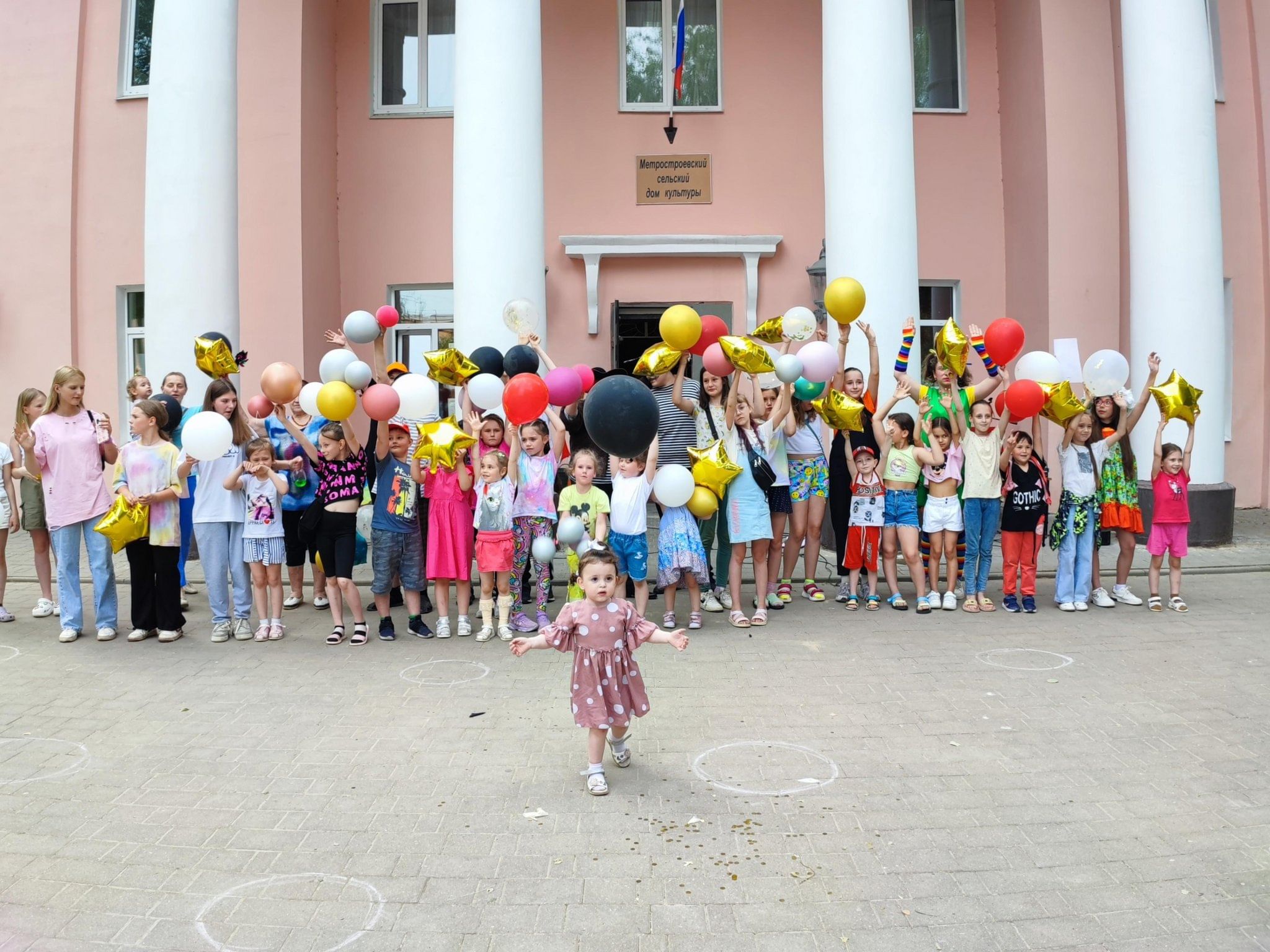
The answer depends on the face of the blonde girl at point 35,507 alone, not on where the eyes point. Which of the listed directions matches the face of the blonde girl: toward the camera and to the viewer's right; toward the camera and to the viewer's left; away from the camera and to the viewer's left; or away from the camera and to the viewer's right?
toward the camera and to the viewer's right

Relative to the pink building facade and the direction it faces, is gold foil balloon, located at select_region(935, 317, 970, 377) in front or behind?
in front

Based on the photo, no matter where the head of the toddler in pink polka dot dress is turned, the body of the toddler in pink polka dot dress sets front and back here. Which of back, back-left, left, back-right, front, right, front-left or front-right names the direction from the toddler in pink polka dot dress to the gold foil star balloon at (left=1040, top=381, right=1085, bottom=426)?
back-left

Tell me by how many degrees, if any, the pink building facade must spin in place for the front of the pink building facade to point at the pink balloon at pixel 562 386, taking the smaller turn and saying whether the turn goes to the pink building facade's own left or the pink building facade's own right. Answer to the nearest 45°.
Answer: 0° — it already faces it

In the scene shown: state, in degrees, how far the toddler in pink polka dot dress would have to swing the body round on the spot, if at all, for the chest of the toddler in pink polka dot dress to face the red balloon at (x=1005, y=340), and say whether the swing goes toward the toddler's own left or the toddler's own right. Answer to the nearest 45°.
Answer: approximately 135° to the toddler's own left

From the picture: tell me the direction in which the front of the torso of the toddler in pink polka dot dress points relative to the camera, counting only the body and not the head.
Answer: toward the camera

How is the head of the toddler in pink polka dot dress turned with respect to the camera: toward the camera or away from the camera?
toward the camera

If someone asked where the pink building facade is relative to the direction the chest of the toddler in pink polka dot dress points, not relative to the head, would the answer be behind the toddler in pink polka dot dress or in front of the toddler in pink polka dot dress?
behind

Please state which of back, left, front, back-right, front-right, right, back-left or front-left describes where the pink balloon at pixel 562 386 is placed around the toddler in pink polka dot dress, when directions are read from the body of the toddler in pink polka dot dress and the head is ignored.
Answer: back

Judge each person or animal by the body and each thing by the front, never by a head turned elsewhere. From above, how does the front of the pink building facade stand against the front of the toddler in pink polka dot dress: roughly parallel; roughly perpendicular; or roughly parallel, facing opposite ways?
roughly parallel

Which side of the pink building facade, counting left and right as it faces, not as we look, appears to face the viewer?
front

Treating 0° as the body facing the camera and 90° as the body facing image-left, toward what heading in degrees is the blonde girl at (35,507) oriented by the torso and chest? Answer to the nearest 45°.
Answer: approximately 315°

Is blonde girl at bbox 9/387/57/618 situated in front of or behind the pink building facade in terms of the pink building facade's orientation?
in front
